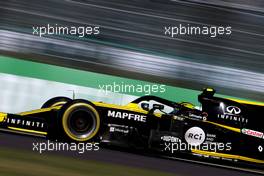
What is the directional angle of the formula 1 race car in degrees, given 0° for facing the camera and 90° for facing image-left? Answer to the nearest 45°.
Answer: approximately 90°
